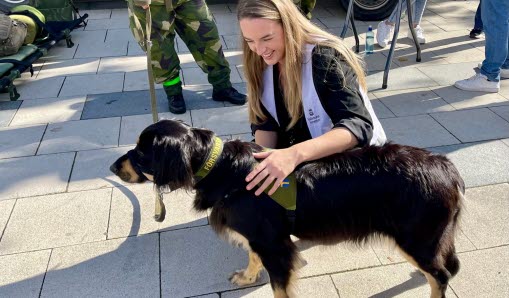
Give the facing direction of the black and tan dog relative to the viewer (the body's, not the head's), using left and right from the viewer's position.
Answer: facing to the left of the viewer

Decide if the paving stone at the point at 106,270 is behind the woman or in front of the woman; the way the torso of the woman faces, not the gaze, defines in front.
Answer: in front

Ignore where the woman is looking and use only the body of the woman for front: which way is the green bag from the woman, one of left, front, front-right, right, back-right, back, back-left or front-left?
right

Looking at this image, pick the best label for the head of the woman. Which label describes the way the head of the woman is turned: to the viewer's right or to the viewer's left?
to the viewer's left

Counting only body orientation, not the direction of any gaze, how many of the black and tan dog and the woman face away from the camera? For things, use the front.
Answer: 0

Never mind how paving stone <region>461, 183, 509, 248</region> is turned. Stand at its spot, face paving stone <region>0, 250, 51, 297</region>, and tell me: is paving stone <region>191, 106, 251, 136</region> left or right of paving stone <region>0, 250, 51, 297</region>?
right

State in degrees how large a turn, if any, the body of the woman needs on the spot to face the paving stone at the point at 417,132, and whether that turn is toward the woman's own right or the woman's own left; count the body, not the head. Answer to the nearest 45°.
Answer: approximately 180°

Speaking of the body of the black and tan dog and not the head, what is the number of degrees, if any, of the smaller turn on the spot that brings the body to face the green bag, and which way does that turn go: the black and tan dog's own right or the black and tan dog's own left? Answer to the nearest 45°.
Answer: approximately 45° to the black and tan dog's own right

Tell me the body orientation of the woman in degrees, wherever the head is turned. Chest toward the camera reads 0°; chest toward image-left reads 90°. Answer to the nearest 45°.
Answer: approximately 45°

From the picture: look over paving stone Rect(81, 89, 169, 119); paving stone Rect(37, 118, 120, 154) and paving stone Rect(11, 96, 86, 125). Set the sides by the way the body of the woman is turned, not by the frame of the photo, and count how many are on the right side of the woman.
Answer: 3

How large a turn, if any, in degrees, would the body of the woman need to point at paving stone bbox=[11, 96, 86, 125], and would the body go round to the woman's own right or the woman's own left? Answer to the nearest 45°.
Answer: approximately 90° to the woman's own right
